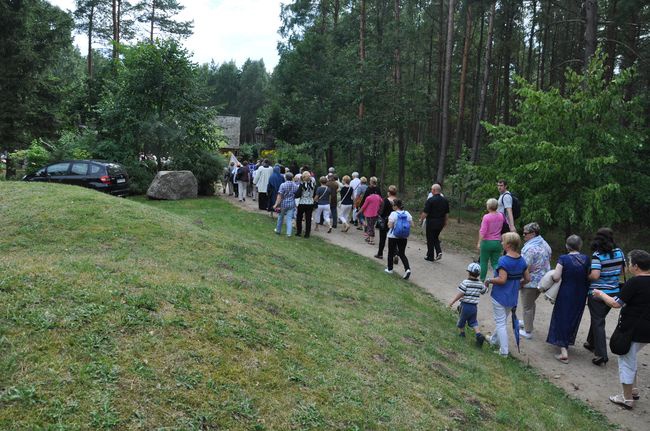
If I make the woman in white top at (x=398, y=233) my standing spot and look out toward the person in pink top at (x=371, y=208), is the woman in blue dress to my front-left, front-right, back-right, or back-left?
back-right

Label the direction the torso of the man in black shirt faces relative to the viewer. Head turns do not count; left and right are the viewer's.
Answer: facing away from the viewer and to the left of the viewer

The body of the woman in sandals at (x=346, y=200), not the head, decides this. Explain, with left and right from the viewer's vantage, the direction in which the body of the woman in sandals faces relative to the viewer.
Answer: facing away from the viewer and to the left of the viewer

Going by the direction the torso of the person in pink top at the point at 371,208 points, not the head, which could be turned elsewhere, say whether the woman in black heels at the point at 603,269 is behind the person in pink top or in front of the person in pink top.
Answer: behind

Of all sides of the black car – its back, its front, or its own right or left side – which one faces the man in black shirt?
back

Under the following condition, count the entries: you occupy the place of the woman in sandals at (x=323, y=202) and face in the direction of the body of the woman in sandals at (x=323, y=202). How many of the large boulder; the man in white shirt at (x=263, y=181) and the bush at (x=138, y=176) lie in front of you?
3
